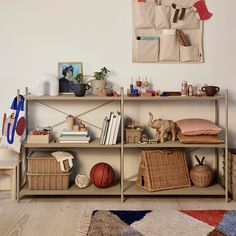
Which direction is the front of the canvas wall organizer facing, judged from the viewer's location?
facing the viewer

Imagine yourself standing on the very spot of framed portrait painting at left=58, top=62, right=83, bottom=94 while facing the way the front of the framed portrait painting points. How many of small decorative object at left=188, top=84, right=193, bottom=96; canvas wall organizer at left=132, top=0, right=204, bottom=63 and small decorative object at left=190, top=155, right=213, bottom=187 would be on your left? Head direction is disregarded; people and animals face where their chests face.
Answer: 3

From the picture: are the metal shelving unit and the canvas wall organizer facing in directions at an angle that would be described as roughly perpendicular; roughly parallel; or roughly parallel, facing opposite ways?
roughly parallel

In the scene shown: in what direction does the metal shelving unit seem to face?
toward the camera

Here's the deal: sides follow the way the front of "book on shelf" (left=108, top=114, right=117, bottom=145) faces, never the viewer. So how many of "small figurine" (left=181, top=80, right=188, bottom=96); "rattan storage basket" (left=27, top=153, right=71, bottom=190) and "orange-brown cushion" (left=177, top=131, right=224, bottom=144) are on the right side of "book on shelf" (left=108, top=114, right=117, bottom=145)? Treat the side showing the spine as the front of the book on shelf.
1

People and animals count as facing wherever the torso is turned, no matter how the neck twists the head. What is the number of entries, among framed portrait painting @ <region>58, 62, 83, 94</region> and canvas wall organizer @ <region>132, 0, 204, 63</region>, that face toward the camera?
2

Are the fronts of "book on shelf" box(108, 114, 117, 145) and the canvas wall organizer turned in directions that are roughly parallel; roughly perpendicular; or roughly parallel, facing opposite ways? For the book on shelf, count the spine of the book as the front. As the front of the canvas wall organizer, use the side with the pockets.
roughly parallel

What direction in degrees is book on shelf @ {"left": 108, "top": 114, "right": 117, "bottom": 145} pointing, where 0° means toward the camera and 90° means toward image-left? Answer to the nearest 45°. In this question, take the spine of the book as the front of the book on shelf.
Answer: approximately 0°

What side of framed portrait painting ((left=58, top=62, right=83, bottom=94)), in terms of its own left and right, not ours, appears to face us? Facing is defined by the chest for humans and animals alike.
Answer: front
